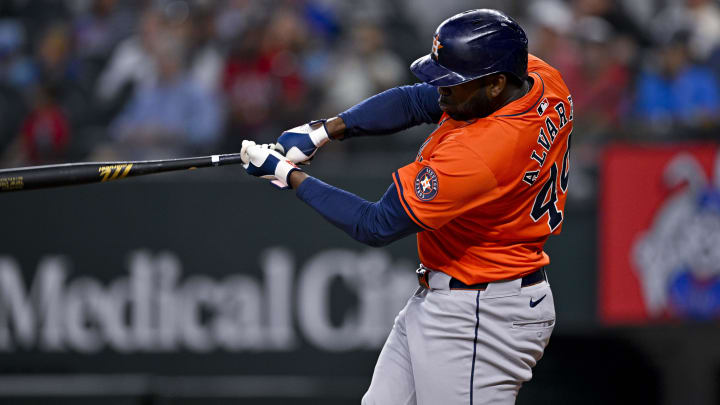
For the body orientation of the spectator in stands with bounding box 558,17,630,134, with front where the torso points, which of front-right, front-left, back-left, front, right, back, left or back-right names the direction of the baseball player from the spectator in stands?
front

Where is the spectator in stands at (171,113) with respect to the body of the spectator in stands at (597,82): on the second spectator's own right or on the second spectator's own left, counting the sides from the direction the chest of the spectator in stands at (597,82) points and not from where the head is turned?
on the second spectator's own right

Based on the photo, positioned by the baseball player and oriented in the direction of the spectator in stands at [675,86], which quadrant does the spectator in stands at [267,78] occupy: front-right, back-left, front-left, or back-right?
front-left

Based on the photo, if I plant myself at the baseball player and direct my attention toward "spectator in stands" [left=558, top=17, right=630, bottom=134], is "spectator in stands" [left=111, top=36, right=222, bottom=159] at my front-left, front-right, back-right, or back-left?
front-left

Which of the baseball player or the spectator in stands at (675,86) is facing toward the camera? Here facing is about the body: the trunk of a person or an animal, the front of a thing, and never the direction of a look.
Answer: the spectator in stands

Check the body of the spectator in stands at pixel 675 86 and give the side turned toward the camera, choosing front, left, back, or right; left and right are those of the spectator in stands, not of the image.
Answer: front

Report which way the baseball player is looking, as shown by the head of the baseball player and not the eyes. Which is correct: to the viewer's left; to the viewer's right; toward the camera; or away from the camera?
to the viewer's left

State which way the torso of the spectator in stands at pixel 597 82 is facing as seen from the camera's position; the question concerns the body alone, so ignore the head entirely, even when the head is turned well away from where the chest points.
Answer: toward the camera

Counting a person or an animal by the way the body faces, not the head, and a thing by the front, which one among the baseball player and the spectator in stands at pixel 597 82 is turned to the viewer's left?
the baseball player

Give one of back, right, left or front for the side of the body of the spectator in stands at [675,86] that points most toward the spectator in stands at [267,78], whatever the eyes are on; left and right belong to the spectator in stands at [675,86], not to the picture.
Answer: right

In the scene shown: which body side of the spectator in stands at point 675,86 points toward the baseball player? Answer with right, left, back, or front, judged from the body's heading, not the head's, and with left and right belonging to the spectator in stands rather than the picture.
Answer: front

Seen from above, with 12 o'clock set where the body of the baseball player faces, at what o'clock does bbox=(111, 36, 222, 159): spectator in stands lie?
The spectator in stands is roughly at 2 o'clock from the baseball player.

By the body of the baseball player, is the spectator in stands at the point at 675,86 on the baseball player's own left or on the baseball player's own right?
on the baseball player's own right
